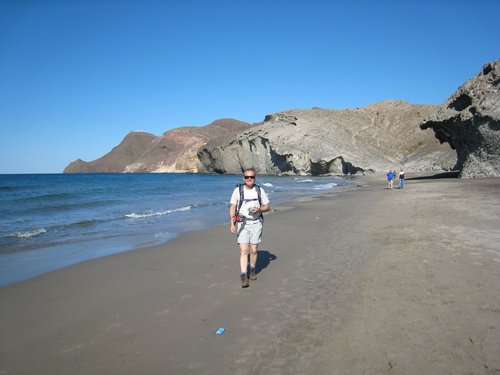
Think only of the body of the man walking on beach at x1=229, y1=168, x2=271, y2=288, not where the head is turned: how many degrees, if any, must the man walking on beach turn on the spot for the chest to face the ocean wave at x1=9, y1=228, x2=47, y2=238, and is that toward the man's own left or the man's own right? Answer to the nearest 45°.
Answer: approximately 135° to the man's own right

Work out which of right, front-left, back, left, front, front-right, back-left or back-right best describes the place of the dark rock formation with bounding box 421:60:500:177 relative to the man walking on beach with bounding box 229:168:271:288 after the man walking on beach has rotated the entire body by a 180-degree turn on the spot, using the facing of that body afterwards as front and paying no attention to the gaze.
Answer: front-right

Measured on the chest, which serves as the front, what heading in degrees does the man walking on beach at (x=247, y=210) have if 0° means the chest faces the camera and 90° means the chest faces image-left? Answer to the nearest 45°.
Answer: approximately 0°
